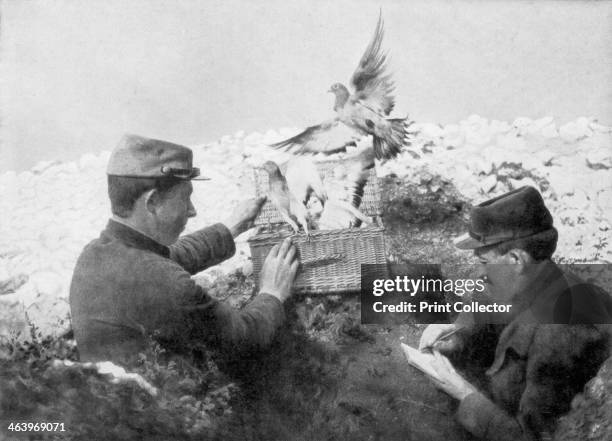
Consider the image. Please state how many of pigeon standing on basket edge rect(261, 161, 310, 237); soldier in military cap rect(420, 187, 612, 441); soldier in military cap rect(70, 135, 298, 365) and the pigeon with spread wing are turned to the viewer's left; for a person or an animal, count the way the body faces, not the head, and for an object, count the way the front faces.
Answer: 3

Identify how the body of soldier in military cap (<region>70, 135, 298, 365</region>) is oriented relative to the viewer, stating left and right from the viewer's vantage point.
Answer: facing away from the viewer and to the right of the viewer

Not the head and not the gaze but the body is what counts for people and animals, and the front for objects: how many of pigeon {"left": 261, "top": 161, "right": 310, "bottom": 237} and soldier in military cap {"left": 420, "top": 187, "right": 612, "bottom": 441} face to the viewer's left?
2

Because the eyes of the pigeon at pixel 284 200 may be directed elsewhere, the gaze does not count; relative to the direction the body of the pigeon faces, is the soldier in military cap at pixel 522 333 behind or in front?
behind

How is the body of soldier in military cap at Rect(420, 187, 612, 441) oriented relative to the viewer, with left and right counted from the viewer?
facing to the left of the viewer

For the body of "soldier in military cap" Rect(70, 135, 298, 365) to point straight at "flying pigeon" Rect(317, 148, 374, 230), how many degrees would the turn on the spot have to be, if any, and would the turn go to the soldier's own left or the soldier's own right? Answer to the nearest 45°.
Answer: approximately 45° to the soldier's own right

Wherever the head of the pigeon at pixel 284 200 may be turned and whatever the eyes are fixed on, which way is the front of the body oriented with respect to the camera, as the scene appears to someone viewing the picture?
to the viewer's left

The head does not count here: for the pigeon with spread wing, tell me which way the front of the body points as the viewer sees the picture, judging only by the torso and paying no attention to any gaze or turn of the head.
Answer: to the viewer's left

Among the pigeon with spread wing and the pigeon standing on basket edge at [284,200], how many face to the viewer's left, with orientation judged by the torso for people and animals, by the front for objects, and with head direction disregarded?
2
